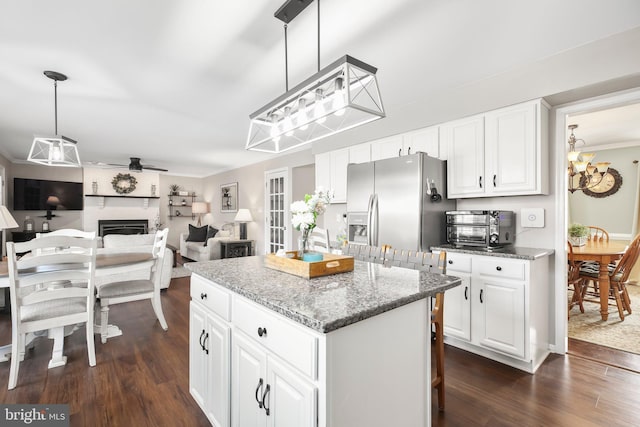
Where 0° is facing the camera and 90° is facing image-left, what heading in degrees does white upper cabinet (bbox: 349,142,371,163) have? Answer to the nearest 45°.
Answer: approximately 45°

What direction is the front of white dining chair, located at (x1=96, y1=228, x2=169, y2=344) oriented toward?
to the viewer's left

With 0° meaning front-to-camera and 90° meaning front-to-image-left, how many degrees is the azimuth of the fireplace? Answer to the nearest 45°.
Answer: approximately 0°

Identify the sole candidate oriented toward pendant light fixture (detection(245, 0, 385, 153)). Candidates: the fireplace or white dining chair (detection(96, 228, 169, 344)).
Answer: the fireplace

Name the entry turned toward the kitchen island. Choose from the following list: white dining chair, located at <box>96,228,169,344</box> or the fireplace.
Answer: the fireplace

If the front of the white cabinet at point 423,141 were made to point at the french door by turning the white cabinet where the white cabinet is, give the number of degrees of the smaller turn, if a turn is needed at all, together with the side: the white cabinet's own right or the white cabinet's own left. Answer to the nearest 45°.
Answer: approximately 90° to the white cabinet's own right

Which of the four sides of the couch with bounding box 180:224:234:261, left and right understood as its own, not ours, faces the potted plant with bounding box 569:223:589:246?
left

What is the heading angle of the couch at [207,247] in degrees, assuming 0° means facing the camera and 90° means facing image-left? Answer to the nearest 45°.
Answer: approximately 45°

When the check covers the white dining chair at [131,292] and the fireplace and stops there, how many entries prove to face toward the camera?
1

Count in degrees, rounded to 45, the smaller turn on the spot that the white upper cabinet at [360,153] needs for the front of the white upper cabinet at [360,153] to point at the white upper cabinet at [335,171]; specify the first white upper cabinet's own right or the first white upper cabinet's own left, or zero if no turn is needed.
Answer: approximately 90° to the first white upper cabinet's own right

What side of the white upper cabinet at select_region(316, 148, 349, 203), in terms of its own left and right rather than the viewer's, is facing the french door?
right
